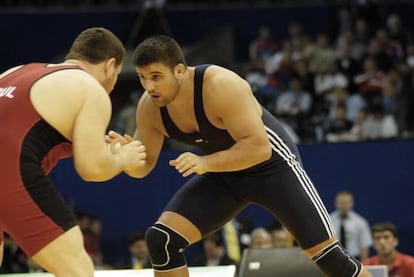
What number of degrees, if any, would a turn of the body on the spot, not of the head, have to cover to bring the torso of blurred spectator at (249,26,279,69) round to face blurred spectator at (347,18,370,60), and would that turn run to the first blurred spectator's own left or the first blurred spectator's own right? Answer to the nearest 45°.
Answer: approximately 90° to the first blurred spectator's own left

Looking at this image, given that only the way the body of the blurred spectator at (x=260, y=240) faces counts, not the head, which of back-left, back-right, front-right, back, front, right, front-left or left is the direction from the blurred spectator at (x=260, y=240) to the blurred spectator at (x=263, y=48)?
back

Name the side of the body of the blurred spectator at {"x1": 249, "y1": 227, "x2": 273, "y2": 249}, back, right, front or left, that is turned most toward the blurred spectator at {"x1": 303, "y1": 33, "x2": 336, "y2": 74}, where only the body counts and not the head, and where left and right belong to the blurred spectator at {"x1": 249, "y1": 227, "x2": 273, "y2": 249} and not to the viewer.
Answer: back

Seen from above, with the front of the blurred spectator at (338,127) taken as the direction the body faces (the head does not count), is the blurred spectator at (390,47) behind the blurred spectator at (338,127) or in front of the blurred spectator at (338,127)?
behind

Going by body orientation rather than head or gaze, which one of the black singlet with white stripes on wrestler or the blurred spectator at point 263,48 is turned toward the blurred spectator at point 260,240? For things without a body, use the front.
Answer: the blurred spectator at point 263,48

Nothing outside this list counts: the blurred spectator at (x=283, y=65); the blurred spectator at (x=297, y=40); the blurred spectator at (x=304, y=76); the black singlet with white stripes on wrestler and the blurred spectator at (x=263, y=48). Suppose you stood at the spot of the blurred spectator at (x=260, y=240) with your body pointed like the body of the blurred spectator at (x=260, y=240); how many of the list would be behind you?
4

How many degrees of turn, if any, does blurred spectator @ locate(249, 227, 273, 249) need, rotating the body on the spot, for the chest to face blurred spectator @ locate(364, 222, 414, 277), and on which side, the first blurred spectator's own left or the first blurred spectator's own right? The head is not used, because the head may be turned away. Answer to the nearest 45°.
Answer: approximately 45° to the first blurred spectator's own left

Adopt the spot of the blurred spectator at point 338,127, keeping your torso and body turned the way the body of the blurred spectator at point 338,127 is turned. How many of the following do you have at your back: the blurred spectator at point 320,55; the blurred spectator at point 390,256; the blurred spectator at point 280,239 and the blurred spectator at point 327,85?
2

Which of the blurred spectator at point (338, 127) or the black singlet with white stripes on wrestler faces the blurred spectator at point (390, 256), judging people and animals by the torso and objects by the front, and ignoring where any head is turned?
the blurred spectator at point (338, 127)

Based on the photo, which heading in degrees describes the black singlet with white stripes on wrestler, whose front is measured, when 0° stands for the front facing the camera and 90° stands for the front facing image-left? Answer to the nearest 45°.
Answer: approximately 45°
